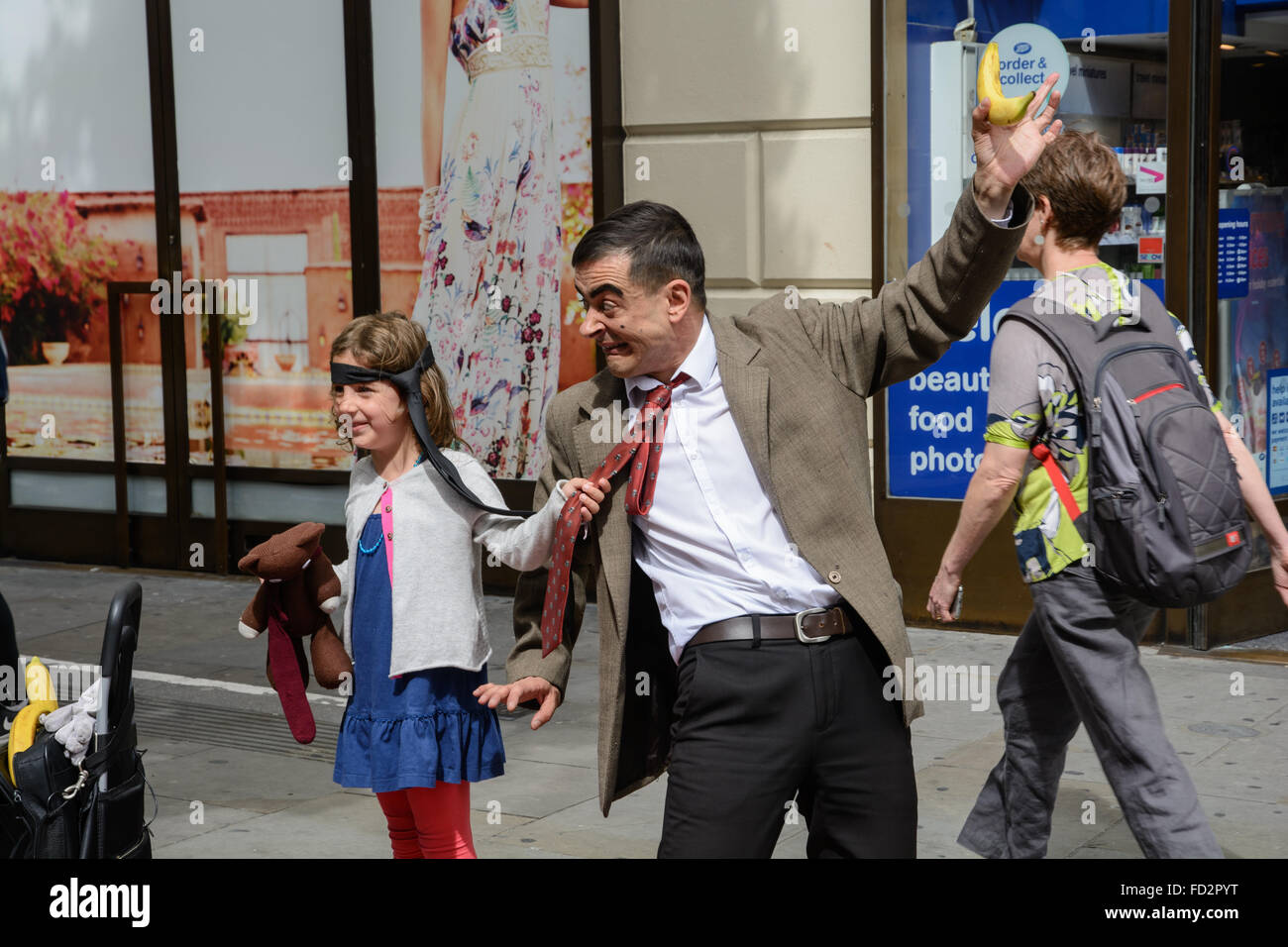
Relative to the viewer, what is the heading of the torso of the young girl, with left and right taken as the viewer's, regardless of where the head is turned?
facing the viewer and to the left of the viewer

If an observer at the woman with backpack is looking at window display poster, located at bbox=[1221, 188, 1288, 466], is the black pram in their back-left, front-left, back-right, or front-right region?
back-left

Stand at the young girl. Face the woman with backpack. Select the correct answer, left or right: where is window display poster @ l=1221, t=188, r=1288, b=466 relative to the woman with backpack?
left

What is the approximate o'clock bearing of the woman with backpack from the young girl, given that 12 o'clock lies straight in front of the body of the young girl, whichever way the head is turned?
The woman with backpack is roughly at 8 o'clock from the young girl.

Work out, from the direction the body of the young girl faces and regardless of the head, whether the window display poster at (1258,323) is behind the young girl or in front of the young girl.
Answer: behind

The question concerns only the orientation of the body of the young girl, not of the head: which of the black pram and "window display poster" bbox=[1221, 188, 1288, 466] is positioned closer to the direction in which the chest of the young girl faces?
the black pram

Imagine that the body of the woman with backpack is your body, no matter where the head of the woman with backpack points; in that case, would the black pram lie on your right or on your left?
on your left

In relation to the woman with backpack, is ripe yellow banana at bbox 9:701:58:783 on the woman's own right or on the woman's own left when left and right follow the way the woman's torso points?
on the woman's own left

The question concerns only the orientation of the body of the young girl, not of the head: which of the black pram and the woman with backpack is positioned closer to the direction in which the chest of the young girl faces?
the black pram
